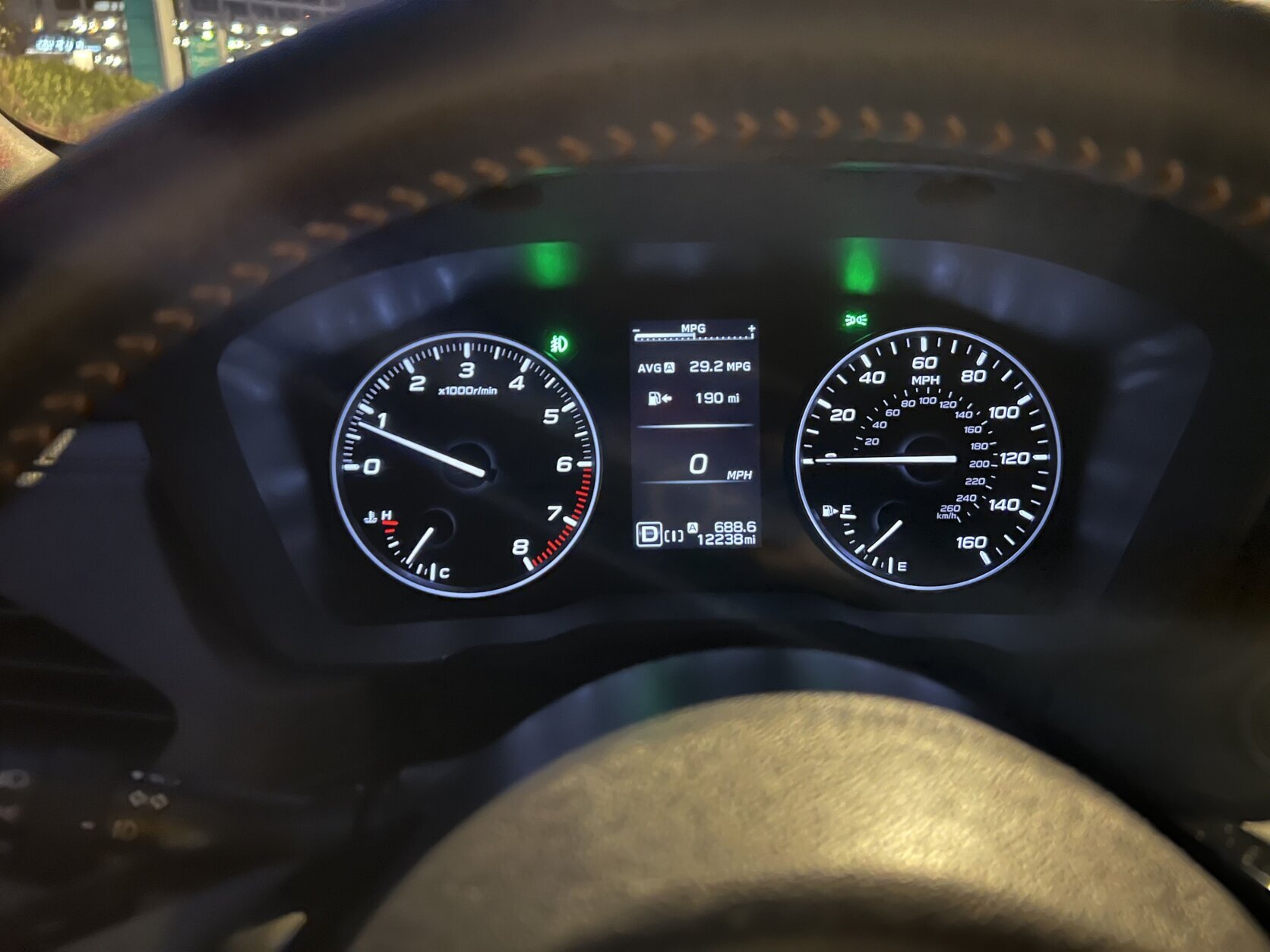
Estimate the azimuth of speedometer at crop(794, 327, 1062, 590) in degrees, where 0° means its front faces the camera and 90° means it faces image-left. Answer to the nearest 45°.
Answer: approximately 0°

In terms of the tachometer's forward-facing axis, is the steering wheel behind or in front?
in front

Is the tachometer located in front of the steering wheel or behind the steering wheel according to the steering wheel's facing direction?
behind

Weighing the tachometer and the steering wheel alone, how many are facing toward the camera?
2

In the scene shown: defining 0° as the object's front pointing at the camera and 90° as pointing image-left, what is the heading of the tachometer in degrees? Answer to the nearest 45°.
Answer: approximately 0°
